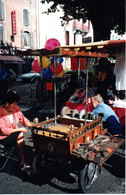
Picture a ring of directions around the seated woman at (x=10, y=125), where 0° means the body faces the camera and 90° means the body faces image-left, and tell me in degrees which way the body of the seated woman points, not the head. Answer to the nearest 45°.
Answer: approximately 315°

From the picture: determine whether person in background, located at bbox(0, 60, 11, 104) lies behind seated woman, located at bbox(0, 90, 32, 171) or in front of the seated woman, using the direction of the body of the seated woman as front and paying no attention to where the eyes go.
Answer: behind

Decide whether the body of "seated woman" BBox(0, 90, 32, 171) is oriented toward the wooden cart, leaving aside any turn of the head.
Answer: yes

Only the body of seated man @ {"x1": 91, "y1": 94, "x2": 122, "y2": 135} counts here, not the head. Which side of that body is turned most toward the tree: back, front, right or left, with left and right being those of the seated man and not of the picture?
right

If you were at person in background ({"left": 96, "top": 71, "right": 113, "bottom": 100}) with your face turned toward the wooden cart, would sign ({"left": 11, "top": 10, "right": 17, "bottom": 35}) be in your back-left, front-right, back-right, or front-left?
back-right

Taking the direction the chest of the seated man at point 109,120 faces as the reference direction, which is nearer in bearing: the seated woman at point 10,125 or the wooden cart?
the seated woman

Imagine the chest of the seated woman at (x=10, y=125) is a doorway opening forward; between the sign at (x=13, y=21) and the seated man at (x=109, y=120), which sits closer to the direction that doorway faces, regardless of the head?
the seated man

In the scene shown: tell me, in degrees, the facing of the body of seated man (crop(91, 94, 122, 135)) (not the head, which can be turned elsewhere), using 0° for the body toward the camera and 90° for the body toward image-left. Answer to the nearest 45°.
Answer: approximately 90°

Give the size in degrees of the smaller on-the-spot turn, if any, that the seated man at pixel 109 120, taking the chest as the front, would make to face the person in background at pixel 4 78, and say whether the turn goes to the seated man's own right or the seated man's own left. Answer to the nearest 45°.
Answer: approximately 45° to the seated man's own right

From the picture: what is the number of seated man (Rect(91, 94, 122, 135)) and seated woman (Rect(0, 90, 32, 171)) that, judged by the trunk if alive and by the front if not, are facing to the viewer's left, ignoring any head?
1

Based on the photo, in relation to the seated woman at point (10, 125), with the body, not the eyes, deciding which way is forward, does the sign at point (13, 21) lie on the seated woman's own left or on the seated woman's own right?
on the seated woman's own left

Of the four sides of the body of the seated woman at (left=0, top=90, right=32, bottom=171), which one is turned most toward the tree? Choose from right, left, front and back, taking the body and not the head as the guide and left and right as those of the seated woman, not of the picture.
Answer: left
